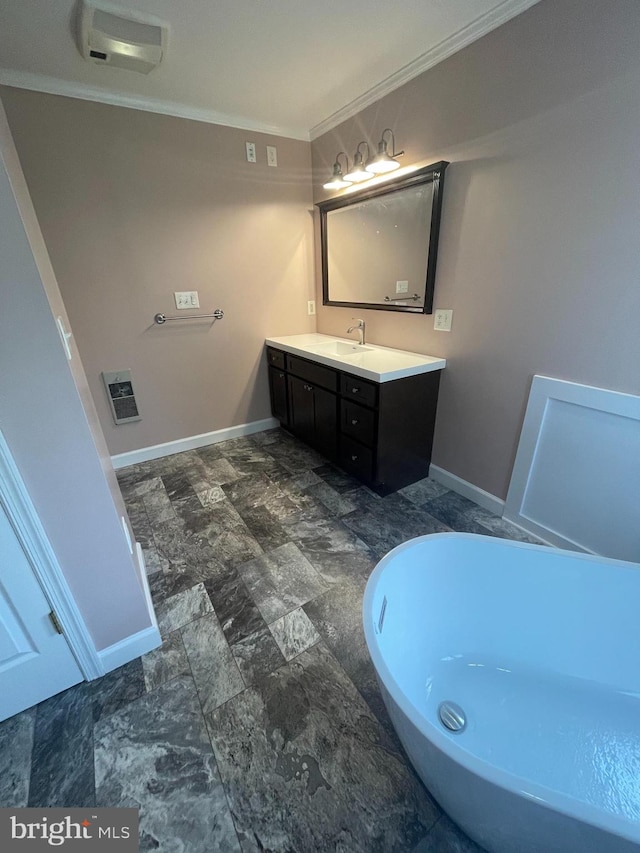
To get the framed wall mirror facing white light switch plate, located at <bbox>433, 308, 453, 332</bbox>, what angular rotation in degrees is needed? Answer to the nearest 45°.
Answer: approximately 90° to its left

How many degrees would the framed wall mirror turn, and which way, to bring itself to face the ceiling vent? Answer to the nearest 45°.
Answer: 0° — it already faces it

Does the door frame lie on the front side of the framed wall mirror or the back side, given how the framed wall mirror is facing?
on the front side

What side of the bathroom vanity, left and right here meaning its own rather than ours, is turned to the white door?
front

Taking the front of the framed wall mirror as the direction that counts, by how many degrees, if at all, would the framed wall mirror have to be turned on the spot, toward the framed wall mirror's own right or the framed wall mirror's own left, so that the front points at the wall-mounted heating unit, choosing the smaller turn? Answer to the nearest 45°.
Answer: approximately 45° to the framed wall mirror's own right

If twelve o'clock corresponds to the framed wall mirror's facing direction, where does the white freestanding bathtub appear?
The white freestanding bathtub is roughly at 10 o'clock from the framed wall mirror.

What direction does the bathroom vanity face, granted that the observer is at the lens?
facing the viewer and to the left of the viewer

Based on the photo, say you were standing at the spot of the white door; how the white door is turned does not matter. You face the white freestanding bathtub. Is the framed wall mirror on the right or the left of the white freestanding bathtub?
left

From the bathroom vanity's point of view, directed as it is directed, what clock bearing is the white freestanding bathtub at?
The white freestanding bathtub is roughly at 10 o'clock from the bathroom vanity.

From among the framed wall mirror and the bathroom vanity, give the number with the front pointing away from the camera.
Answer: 0
